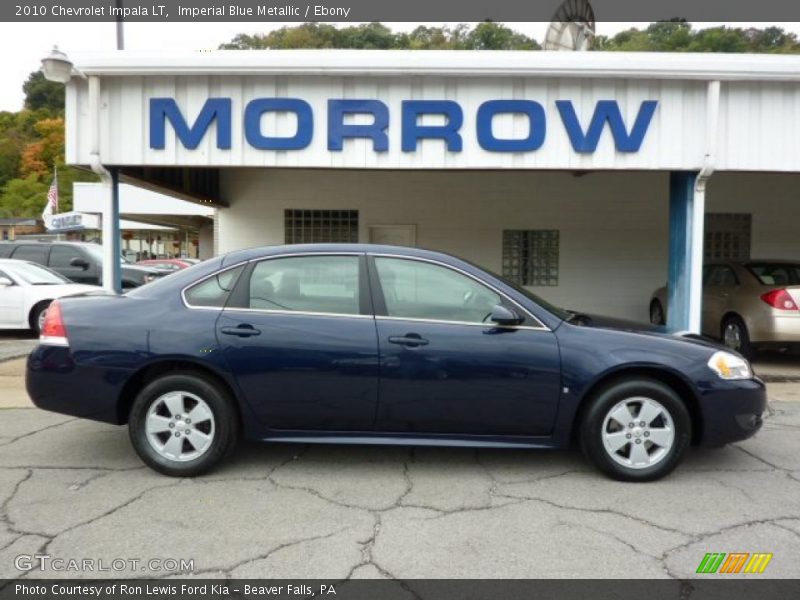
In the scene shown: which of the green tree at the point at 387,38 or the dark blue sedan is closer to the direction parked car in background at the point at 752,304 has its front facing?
the green tree

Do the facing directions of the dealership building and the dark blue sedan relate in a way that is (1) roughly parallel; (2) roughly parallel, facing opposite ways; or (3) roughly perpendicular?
roughly perpendicular

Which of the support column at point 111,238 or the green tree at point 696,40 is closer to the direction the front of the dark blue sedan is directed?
the green tree

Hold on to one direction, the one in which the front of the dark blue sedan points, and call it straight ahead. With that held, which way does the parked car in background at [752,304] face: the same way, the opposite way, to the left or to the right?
to the left

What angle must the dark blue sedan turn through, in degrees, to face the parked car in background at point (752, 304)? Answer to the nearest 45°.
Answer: approximately 45° to its left

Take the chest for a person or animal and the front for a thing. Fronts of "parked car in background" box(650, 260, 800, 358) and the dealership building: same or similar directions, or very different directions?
very different directions

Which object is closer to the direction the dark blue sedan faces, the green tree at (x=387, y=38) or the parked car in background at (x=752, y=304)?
the parked car in background

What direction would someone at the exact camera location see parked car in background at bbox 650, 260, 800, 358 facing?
facing away from the viewer and to the left of the viewer

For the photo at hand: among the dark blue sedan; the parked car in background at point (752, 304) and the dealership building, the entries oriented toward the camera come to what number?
1

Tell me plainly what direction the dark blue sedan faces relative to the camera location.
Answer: facing to the right of the viewer

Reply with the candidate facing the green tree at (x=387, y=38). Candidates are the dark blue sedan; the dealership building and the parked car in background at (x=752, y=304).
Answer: the parked car in background

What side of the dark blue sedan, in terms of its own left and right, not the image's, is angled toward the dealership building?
left

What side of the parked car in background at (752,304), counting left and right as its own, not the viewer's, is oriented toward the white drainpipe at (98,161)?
left
